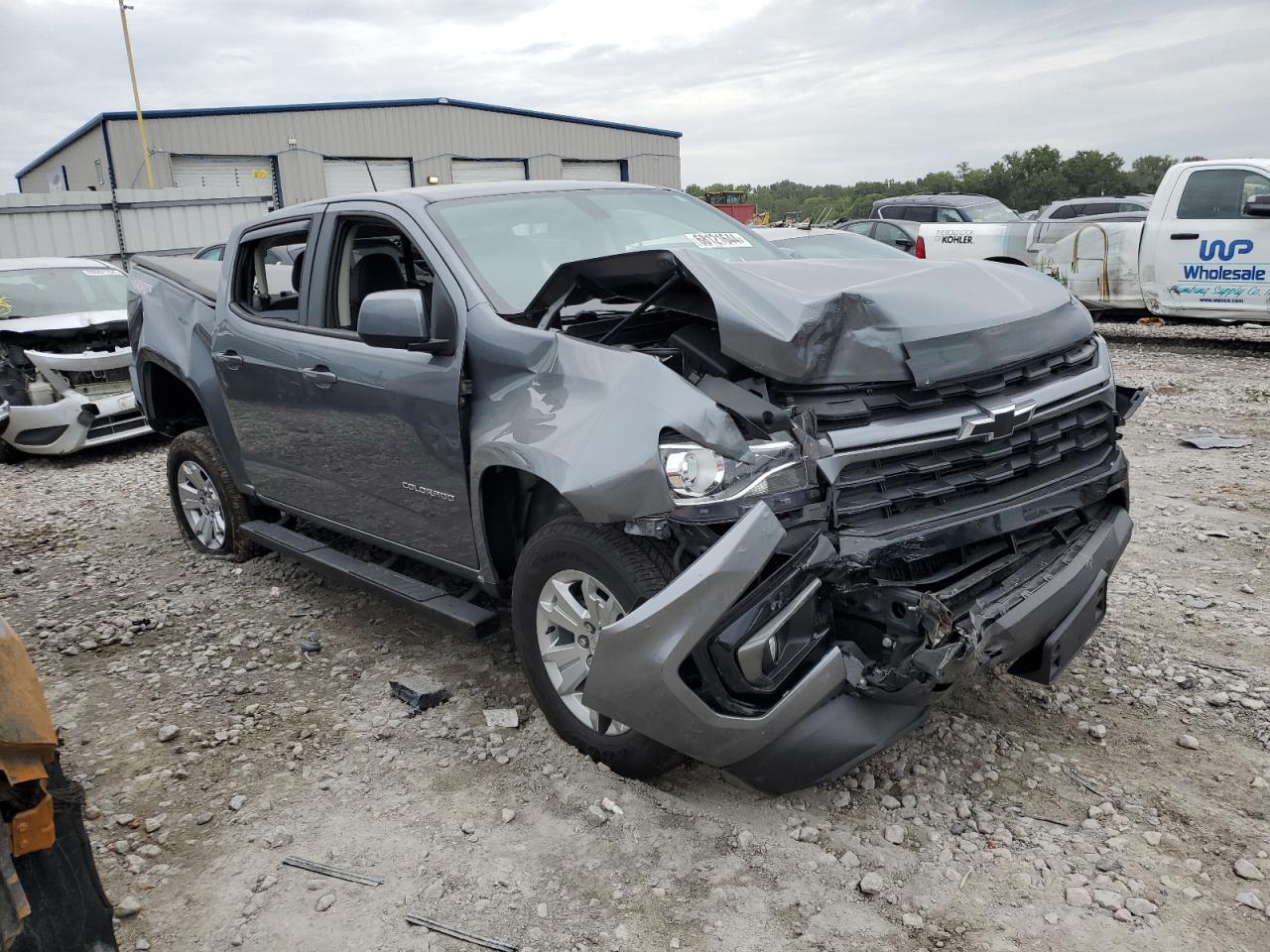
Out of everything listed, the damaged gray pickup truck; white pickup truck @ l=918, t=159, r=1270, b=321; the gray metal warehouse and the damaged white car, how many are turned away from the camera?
0

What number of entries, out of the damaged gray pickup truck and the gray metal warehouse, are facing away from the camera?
0

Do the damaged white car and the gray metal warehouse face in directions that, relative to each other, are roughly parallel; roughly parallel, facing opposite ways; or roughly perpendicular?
roughly parallel

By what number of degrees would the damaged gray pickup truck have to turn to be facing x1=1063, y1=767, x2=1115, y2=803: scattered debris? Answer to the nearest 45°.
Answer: approximately 45° to its left

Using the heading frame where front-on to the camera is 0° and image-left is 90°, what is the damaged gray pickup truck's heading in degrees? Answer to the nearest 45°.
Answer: approximately 315°

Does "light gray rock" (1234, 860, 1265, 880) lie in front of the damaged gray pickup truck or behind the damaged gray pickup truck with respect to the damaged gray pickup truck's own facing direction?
in front

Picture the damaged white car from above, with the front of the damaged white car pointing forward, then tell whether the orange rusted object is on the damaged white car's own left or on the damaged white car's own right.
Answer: on the damaged white car's own right

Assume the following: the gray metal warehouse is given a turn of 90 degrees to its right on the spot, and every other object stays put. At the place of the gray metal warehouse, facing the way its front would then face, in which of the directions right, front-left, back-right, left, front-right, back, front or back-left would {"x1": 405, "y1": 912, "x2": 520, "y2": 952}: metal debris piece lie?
front-left

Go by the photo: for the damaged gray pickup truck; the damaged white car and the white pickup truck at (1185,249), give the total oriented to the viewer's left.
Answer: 0

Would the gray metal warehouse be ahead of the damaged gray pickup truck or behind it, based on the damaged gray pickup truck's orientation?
behind

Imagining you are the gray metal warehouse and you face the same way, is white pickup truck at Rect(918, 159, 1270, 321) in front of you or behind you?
in front

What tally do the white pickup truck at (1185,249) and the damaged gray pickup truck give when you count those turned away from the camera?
0

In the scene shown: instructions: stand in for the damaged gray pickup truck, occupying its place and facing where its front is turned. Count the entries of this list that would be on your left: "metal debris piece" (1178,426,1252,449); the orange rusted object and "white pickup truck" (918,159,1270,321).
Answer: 2

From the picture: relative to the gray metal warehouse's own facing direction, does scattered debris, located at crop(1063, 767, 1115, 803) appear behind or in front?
in front

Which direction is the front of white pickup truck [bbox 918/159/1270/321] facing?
to the viewer's right

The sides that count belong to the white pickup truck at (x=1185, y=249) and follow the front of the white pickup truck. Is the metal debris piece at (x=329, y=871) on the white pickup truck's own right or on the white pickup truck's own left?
on the white pickup truck's own right

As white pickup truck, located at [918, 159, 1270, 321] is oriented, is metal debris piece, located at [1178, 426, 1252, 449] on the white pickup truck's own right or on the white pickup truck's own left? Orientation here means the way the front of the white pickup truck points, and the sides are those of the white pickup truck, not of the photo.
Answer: on the white pickup truck's own right

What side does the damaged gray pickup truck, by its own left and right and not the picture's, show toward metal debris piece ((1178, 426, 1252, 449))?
left
